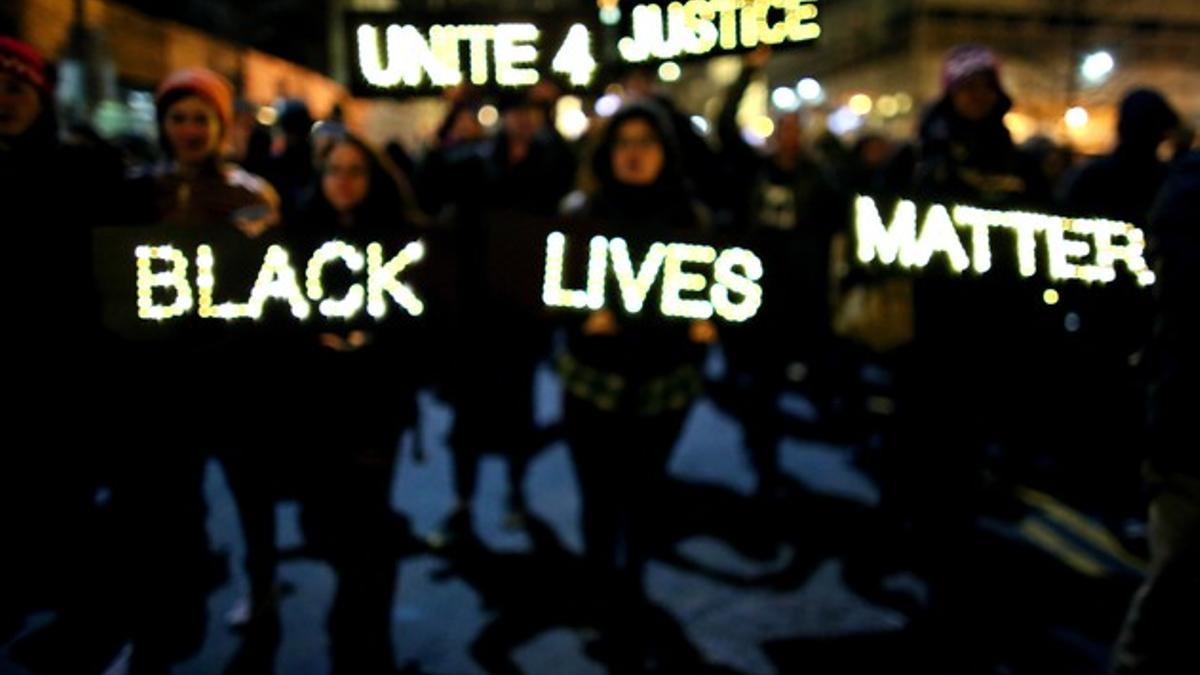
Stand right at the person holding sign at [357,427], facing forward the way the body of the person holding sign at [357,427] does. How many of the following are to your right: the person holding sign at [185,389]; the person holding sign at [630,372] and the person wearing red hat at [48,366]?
2

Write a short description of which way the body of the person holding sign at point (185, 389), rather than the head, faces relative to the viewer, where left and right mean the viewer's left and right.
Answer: facing the viewer

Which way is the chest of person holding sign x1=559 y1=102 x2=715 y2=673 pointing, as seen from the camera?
toward the camera

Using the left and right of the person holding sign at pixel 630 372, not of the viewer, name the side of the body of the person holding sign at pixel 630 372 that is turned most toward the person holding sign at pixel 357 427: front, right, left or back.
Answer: right

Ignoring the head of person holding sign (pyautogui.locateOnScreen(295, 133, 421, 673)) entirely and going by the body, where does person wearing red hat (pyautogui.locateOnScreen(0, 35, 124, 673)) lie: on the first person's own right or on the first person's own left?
on the first person's own right

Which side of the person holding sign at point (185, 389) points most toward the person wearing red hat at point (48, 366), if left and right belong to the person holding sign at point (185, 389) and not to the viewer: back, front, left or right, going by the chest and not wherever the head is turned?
right

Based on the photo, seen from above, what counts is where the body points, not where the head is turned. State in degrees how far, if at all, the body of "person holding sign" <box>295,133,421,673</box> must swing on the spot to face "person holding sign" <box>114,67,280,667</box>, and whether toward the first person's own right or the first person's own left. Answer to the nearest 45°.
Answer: approximately 90° to the first person's own right

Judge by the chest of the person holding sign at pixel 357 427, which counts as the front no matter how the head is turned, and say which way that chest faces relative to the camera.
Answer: toward the camera
